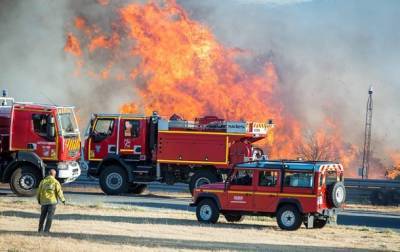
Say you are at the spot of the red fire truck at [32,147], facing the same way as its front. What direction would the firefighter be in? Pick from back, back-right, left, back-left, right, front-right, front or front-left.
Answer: front-right

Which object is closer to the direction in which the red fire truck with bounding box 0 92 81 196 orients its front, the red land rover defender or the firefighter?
the red land rover defender

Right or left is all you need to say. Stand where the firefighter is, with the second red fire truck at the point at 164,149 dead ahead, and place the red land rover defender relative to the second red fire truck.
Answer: right

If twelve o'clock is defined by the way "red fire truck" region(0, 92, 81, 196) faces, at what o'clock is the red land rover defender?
The red land rover defender is roughly at 12 o'clock from the red fire truck.

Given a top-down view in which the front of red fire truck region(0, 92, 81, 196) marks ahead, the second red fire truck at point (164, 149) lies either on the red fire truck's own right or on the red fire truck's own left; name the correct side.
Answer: on the red fire truck's own left

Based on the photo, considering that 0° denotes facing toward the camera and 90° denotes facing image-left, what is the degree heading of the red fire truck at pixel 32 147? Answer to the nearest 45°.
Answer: approximately 315°

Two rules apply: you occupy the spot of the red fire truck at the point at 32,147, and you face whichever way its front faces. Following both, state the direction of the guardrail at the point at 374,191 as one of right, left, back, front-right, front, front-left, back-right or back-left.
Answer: front-left

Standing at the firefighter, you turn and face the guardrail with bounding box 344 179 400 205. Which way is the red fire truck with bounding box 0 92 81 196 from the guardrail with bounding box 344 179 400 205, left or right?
left

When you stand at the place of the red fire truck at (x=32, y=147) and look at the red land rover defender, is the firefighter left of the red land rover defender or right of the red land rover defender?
right

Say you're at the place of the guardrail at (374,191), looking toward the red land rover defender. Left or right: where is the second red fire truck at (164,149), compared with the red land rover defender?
right
